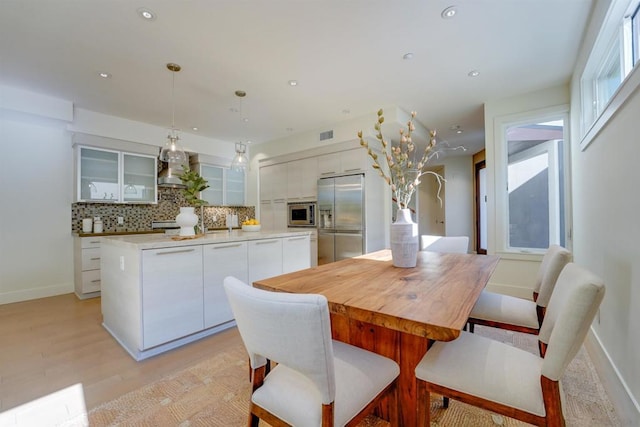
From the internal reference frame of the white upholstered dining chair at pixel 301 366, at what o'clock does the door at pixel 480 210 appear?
The door is roughly at 12 o'clock from the white upholstered dining chair.

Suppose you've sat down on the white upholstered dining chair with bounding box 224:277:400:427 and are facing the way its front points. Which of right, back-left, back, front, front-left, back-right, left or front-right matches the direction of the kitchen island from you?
left

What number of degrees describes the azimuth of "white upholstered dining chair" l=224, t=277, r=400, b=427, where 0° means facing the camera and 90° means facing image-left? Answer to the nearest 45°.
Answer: approximately 225°

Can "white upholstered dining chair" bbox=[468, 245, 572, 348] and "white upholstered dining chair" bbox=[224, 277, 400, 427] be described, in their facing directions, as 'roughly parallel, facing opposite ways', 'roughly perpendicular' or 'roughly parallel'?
roughly perpendicular

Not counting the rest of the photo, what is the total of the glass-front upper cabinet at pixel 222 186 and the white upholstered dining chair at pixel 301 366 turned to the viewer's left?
0

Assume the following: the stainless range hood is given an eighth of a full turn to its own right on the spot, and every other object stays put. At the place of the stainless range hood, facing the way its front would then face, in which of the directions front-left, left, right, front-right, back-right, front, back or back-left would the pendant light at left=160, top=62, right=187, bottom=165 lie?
front

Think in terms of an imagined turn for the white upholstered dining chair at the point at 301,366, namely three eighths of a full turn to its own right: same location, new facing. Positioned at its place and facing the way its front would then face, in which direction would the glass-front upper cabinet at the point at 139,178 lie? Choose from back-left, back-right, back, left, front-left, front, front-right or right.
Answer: back-right

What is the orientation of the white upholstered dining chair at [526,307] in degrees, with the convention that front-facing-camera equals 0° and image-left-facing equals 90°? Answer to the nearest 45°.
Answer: approximately 90°

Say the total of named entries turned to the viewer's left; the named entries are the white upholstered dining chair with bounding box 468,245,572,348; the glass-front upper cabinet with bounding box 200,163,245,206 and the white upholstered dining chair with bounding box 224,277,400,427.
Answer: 1

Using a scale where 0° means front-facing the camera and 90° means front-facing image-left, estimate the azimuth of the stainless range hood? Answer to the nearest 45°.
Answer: approximately 315°

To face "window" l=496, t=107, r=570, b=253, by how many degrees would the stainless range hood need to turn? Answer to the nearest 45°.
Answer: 0° — it already faces it

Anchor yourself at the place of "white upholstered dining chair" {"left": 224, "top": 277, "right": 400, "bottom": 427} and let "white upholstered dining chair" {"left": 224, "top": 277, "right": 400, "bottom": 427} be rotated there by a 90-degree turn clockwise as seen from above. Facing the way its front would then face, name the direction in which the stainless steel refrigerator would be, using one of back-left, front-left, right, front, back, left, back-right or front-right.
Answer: back-left

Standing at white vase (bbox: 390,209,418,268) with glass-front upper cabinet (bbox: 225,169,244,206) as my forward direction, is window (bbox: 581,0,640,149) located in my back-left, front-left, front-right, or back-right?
back-right

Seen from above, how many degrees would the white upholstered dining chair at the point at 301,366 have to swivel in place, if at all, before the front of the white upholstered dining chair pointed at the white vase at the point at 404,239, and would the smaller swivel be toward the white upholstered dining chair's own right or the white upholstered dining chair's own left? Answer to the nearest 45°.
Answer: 0° — it already faces it

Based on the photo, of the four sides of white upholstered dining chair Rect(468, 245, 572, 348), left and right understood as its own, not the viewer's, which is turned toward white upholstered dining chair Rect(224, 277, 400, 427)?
left

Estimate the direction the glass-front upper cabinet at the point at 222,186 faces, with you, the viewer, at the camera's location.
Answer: facing the viewer and to the right of the viewer

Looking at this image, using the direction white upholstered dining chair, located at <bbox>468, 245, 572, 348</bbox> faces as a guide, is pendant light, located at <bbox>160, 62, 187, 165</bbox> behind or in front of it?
in front
